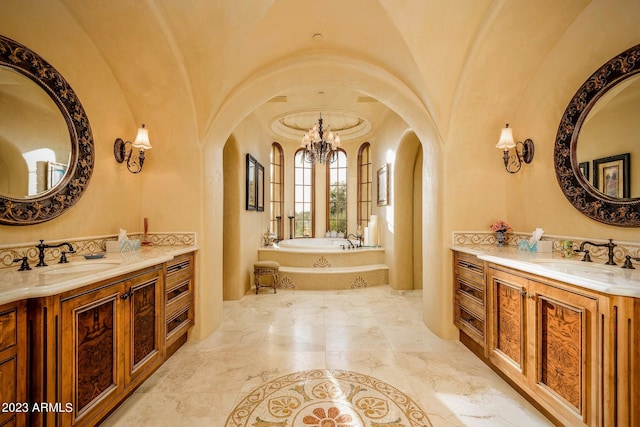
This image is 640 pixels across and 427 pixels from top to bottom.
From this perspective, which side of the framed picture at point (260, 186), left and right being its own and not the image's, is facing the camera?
right

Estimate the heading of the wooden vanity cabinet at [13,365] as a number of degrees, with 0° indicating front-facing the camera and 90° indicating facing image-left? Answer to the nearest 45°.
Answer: approximately 315°

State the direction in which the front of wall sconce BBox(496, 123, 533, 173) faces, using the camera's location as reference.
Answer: facing the viewer and to the left of the viewer

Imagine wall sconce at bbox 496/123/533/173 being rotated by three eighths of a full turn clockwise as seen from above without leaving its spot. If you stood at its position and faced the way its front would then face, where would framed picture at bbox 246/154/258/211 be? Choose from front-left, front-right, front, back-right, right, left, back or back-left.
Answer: left

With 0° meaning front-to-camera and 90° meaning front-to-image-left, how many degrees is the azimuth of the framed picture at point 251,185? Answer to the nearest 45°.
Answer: approximately 270°

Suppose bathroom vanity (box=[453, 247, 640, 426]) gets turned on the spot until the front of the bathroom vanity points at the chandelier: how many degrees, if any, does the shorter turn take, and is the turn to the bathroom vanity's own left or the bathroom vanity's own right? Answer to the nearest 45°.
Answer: approximately 90° to the bathroom vanity's own right

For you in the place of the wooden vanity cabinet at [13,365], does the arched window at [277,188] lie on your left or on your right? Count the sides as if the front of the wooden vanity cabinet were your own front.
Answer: on your left

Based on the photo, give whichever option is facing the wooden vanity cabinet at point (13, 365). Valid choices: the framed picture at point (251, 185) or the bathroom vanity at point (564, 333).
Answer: the bathroom vanity

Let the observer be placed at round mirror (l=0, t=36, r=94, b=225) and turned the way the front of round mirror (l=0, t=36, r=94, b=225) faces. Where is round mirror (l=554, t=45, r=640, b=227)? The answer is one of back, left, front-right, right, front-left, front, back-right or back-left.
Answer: front

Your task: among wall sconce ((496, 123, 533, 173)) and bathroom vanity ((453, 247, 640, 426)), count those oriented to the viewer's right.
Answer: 0

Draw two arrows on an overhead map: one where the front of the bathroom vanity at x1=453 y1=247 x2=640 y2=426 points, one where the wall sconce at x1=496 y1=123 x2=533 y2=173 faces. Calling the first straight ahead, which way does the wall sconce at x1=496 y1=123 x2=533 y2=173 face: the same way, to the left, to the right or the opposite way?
the same way

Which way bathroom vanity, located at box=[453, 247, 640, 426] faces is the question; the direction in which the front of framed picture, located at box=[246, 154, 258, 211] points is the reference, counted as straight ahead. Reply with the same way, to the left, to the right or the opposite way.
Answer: the opposite way

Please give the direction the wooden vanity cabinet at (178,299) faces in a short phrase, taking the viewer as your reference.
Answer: facing the viewer and to the right of the viewer

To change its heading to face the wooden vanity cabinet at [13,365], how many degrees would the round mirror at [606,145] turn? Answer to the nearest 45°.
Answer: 0° — it already faces it

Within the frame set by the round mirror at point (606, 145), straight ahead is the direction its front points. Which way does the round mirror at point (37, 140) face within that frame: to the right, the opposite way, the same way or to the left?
the opposite way

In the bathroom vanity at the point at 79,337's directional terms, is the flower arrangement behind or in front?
in front

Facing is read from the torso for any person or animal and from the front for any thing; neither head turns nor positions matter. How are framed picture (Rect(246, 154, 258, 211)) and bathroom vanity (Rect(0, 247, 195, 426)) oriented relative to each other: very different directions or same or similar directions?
same or similar directions

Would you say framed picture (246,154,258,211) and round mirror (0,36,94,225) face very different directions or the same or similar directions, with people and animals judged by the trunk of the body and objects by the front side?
same or similar directions

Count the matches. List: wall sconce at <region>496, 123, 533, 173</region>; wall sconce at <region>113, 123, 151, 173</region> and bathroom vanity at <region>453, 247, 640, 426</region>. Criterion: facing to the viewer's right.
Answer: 1

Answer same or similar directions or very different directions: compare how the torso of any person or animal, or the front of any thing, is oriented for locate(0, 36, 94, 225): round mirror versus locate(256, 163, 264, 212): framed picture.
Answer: same or similar directions

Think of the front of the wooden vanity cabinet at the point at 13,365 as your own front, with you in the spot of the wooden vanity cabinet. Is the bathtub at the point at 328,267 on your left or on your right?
on your left
